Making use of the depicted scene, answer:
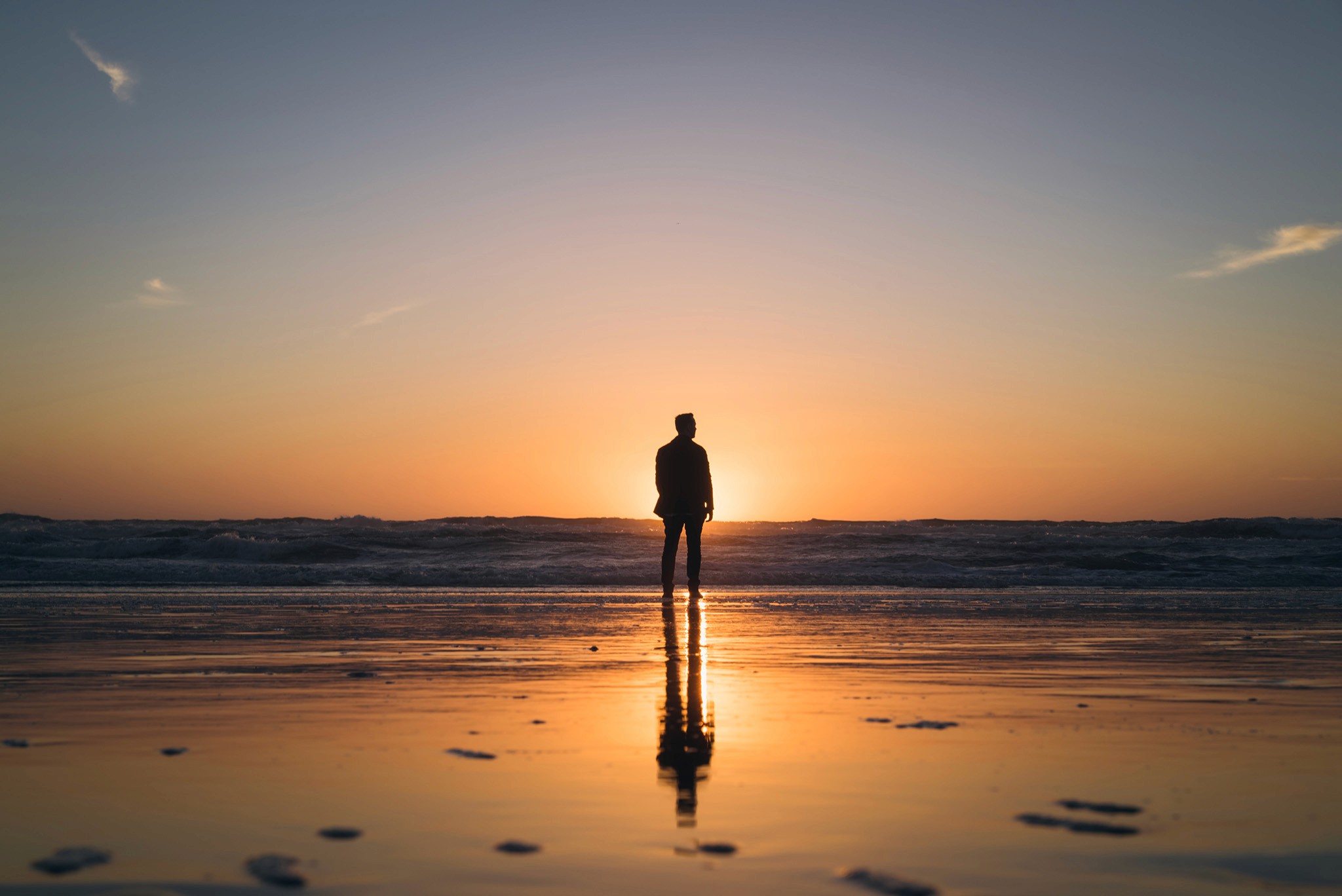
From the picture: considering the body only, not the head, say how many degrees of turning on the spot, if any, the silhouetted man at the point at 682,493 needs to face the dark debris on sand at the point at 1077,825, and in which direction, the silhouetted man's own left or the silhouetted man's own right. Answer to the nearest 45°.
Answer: approximately 180°

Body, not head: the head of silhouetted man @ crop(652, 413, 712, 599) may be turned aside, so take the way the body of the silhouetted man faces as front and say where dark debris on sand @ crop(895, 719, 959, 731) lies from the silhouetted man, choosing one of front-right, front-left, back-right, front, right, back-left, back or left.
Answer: back

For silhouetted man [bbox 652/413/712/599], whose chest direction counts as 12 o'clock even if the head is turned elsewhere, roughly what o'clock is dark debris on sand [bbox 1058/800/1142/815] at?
The dark debris on sand is roughly at 6 o'clock from the silhouetted man.

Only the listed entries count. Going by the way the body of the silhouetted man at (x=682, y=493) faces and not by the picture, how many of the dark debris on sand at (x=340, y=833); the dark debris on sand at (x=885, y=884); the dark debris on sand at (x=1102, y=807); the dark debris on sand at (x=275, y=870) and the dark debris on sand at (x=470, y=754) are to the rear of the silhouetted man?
5

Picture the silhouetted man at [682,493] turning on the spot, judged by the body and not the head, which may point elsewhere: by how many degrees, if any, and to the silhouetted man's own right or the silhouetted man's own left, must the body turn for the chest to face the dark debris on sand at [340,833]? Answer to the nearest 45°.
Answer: approximately 180°

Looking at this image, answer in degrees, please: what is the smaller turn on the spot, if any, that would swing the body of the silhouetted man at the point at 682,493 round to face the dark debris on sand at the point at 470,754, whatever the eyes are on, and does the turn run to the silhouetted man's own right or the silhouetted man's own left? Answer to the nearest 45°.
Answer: approximately 180°

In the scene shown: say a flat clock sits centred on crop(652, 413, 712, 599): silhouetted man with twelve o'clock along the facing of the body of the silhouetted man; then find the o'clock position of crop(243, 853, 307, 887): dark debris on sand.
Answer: The dark debris on sand is roughly at 6 o'clock from the silhouetted man.

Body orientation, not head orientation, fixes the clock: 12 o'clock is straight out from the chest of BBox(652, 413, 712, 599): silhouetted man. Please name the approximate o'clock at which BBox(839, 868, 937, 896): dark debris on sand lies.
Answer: The dark debris on sand is roughly at 6 o'clock from the silhouetted man.

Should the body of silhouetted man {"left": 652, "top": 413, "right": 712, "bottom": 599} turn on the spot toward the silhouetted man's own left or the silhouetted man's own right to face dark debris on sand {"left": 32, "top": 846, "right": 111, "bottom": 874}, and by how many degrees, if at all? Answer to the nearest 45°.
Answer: approximately 180°

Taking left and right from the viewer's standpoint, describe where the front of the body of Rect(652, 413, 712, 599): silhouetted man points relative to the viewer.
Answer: facing away from the viewer

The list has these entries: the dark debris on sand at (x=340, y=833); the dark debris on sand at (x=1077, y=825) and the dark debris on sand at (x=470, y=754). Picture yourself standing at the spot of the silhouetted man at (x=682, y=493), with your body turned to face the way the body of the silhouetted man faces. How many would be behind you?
3

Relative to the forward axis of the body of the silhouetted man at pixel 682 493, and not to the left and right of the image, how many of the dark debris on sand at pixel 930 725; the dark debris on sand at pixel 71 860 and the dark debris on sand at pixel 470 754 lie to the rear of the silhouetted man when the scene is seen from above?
3
